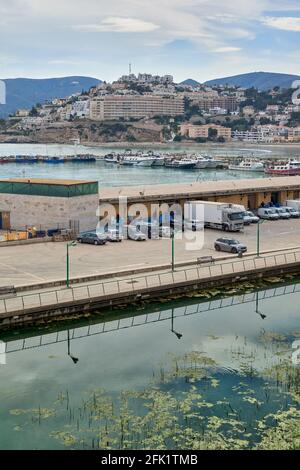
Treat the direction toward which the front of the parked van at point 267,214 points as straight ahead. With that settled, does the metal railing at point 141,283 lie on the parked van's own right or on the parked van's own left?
on the parked van's own right

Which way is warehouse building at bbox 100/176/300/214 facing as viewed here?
toward the camera

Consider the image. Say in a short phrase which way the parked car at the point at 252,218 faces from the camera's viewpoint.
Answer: facing the viewer and to the right of the viewer

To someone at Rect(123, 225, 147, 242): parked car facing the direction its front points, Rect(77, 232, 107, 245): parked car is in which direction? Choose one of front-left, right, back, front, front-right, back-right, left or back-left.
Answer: right

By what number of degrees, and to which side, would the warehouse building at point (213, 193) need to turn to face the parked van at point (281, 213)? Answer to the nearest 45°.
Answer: approximately 45° to its left

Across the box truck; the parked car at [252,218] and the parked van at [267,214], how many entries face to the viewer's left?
0

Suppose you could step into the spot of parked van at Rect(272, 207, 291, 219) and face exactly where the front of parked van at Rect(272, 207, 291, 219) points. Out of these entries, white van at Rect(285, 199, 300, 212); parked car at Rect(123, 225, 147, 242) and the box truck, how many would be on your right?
2

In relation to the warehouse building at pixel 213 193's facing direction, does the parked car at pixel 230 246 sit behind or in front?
in front

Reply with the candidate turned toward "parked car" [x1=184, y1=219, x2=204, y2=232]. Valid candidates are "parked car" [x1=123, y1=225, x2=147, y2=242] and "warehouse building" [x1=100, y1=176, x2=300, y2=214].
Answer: the warehouse building
